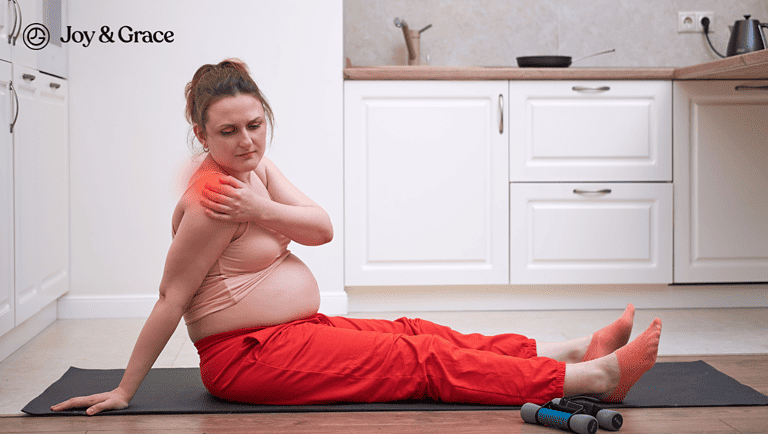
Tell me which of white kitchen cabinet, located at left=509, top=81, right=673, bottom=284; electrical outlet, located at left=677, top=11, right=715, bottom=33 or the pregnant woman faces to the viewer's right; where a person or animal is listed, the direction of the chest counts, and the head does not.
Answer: the pregnant woman

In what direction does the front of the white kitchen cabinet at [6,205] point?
to the viewer's right

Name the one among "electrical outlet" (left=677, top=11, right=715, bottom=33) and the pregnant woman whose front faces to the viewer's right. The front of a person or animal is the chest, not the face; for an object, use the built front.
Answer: the pregnant woman

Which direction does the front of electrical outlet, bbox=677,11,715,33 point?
toward the camera

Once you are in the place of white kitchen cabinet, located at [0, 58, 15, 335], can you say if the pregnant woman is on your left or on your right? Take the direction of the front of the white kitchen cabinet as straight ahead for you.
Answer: on your right

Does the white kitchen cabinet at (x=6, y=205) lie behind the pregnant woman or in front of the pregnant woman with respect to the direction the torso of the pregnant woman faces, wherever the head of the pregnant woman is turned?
behind

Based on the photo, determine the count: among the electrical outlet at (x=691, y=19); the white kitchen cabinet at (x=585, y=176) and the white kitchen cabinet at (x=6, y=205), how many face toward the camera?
2

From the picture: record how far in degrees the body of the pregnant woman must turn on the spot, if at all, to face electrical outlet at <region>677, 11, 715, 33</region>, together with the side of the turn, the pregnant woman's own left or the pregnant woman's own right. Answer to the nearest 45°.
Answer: approximately 45° to the pregnant woman's own left

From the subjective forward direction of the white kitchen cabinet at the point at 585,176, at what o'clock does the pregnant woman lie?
The pregnant woman is roughly at 1 o'clock from the white kitchen cabinet.

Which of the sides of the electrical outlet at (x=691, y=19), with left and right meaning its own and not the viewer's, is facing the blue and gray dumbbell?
front

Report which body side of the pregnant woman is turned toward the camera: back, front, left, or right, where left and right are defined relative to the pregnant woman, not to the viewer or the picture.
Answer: right

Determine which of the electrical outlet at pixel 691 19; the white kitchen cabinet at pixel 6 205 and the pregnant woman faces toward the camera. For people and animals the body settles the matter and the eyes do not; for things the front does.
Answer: the electrical outlet

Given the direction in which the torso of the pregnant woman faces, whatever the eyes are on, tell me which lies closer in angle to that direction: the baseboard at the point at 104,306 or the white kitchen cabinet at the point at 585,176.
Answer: the white kitchen cabinet
